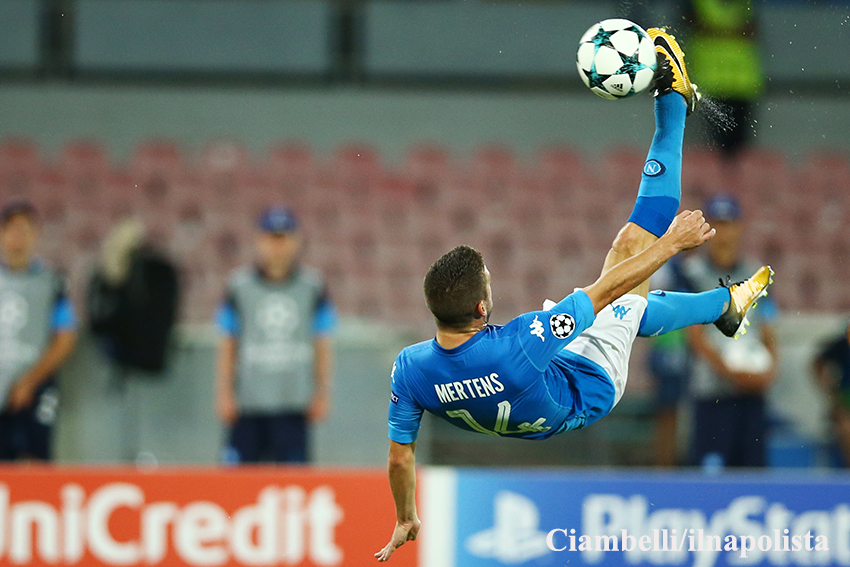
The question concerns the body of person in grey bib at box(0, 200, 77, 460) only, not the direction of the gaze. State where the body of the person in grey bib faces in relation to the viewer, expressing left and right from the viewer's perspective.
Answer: facing the viewer

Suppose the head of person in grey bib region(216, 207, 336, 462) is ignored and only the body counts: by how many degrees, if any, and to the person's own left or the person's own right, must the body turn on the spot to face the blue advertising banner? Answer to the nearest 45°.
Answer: approximately 45° to the person's own left

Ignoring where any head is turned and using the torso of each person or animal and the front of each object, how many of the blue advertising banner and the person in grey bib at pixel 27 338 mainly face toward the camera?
2

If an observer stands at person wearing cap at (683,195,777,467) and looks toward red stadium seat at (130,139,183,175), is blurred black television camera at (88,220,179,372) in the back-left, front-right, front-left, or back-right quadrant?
front-left

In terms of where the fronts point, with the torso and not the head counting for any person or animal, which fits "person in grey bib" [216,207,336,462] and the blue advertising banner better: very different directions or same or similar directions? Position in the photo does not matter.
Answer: same or similar directions

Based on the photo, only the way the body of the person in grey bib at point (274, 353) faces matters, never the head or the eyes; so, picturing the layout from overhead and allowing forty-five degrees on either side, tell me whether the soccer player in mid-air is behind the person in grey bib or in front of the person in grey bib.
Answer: in front

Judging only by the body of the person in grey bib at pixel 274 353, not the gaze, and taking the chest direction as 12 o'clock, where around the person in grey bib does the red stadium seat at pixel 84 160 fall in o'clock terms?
The red stadium seat is roughly at 5 o'clock from the person in grey bib.

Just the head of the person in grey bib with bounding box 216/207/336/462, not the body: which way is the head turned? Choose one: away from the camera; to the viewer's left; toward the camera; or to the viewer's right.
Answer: toward the camera

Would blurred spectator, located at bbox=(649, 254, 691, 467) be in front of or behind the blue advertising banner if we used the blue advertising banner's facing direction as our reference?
behind

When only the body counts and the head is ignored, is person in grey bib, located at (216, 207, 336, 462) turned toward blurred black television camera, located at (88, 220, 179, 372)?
no

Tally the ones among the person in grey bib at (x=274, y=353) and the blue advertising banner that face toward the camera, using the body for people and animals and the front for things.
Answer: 2

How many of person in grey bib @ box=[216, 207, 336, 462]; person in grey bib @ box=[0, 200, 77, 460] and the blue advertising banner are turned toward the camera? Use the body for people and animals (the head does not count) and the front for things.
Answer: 3

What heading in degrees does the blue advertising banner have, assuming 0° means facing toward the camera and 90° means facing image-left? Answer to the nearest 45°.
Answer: approximately 0°

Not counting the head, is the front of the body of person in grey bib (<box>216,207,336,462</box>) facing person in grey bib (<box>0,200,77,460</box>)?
no

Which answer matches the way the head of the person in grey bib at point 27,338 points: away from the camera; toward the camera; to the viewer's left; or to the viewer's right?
toward the camera

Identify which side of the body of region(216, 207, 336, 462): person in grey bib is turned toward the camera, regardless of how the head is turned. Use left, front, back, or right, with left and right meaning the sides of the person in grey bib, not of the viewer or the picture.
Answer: front

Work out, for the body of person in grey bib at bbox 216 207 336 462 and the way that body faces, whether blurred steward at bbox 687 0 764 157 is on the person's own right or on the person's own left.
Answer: on the person's own left

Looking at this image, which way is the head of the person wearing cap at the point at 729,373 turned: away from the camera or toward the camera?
toward the camera
